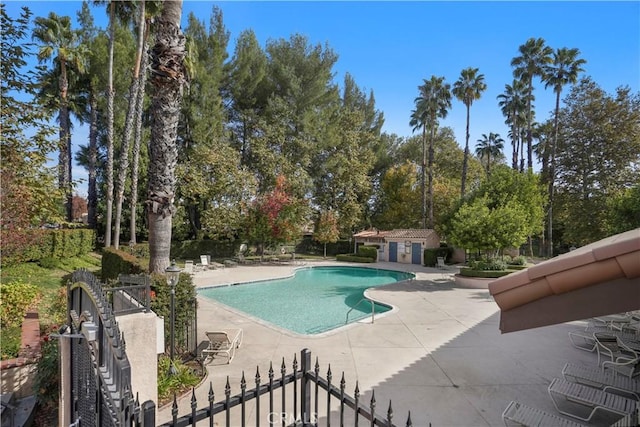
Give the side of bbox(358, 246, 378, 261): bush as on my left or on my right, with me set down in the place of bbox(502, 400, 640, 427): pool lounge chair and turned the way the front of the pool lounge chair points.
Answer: on my right

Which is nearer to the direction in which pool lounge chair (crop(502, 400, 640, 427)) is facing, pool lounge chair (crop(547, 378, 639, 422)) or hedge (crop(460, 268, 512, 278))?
the hedge

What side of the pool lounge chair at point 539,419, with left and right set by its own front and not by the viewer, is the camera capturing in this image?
left

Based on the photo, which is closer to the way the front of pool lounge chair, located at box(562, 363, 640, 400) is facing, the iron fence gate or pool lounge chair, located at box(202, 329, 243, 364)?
the pool lounge chair

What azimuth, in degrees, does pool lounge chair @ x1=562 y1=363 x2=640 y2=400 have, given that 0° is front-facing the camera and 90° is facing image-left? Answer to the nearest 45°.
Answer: approximately 135°
